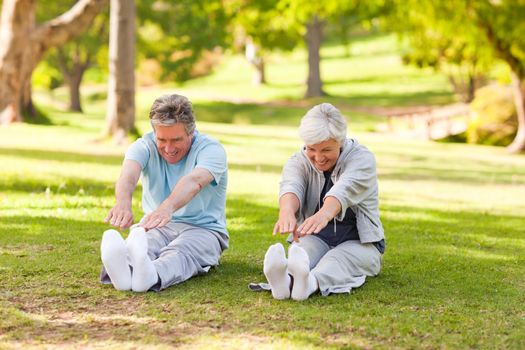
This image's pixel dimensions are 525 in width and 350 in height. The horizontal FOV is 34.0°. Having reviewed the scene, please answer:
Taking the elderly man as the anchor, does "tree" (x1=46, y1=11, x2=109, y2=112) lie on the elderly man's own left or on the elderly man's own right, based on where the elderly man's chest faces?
on the elderly man's own right

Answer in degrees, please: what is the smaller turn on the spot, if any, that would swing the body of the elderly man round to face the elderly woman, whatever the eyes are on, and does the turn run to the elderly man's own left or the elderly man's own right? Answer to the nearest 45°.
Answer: approximately 135° to the elderly man's own left

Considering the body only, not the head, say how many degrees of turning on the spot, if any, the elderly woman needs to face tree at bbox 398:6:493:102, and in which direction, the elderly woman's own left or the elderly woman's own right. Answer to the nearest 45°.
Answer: approximately 135° to the elderly woman's own right

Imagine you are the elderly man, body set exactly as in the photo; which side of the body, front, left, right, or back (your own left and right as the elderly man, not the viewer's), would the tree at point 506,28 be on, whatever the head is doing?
back

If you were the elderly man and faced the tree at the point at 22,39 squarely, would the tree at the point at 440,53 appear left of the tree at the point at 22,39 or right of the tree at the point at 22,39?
right

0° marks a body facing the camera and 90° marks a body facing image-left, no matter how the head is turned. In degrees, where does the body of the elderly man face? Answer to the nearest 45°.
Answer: approximately 45°

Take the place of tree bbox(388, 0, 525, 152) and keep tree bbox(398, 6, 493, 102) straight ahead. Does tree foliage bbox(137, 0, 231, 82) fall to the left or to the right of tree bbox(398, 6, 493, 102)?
left

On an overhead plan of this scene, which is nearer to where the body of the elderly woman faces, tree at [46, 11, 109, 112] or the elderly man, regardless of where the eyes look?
the elderly man

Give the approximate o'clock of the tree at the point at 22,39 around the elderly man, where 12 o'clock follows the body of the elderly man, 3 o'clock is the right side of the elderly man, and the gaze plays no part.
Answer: The tree is roughly at 4 o'clock from the elderly man.

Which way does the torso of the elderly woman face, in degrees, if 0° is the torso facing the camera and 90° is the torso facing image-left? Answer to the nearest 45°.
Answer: approximately 45°

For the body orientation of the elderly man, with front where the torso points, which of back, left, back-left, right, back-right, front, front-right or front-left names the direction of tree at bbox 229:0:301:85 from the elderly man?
back-right
